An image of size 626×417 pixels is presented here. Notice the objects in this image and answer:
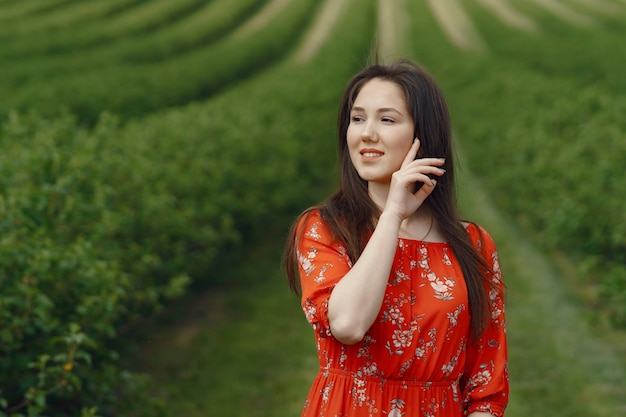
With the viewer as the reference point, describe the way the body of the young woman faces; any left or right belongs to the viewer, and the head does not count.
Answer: facing the viewer

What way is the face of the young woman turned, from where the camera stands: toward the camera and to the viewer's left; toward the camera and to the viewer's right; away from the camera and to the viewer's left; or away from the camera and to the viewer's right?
toward the camera and to the viewer's left
